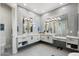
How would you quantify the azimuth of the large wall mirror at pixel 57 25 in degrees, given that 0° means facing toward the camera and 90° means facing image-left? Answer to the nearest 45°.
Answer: approximately 45°

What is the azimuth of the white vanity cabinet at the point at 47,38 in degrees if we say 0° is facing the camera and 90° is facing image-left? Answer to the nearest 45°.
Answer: approximately 45°

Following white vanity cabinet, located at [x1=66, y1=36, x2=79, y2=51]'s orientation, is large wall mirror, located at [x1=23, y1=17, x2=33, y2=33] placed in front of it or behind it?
in front
